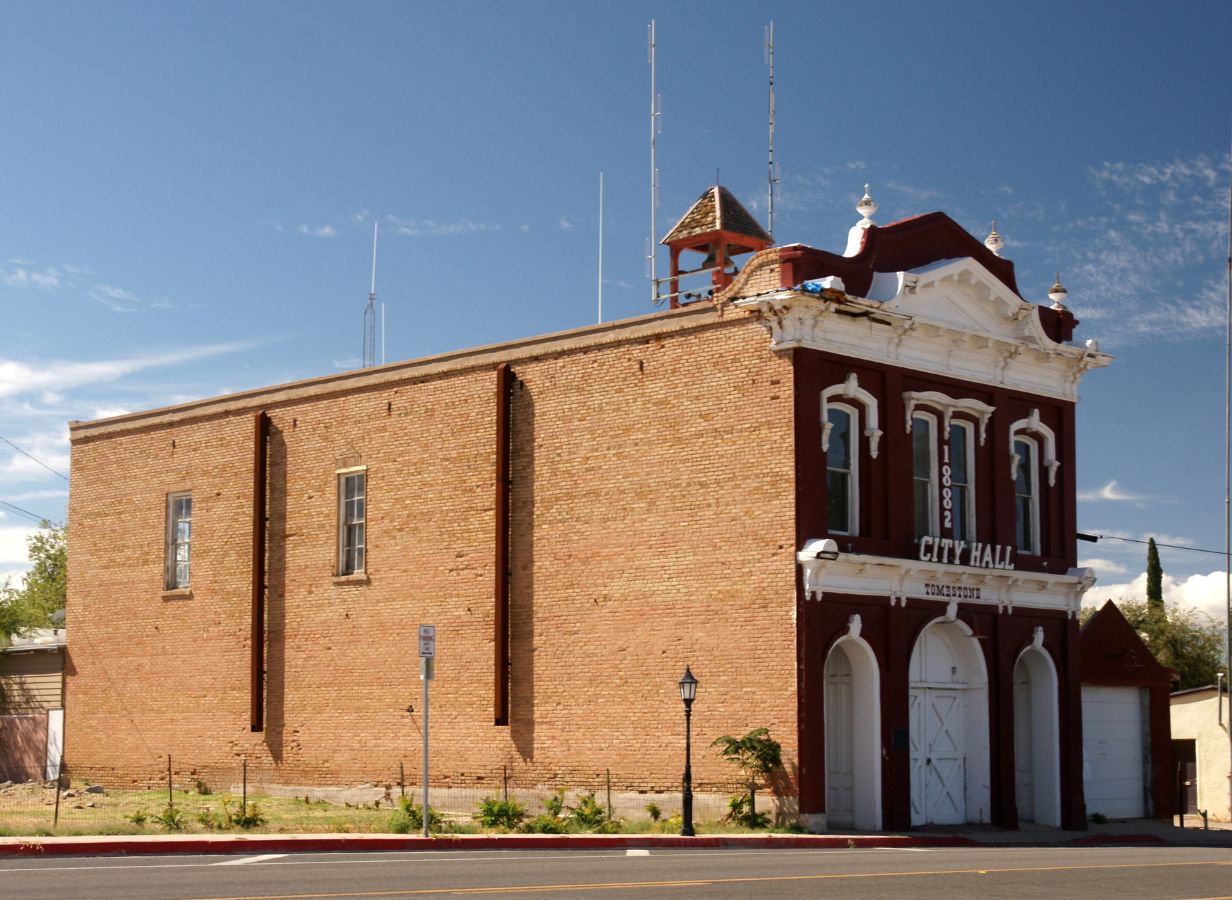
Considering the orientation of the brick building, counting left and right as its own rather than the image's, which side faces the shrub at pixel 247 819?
right

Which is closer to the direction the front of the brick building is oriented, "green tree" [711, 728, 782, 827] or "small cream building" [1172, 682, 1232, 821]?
the green tree

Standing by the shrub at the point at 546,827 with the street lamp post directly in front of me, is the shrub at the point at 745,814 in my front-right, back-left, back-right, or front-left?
front-left

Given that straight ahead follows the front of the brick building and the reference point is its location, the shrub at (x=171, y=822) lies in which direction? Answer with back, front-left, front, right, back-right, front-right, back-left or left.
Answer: right

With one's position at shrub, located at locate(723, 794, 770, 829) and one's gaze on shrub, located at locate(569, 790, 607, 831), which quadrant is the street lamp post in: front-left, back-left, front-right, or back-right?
front-left

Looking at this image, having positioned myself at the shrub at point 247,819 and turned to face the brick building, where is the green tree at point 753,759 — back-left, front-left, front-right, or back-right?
front-right

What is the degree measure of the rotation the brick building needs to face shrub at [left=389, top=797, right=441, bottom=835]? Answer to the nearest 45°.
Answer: approximately 90° to its right

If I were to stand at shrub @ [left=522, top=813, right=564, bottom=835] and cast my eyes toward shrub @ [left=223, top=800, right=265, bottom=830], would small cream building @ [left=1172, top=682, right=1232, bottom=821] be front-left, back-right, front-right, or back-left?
back-right

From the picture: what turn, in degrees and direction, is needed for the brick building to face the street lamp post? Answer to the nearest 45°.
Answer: approximately 45° to its right

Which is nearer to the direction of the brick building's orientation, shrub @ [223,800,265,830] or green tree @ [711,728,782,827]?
the green tree

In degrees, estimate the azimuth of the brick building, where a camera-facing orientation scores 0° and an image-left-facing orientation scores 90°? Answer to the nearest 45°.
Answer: approximately 315°
